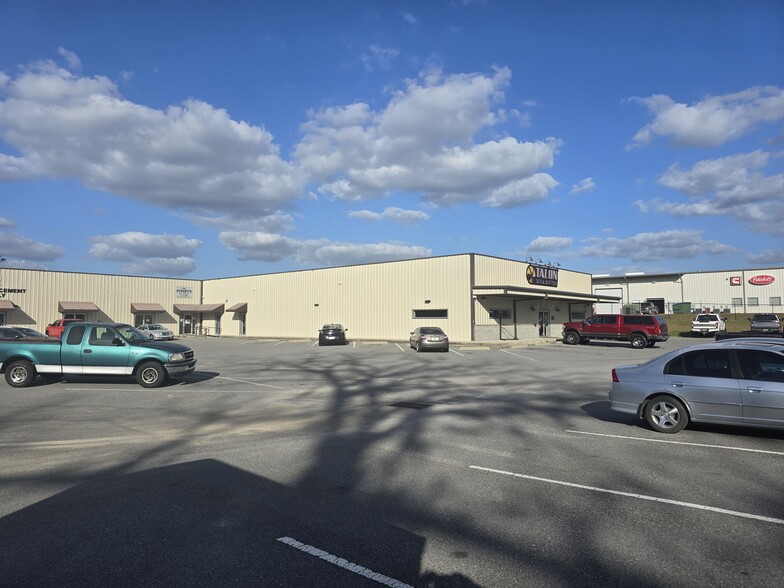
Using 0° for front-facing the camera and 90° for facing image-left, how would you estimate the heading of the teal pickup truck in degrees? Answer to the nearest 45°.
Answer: approximately 270°

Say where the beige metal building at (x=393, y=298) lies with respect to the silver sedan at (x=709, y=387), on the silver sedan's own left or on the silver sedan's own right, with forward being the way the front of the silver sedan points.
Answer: on the silver sedan's own left

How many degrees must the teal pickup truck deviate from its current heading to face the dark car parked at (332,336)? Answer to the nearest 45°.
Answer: approximately 45° to its left

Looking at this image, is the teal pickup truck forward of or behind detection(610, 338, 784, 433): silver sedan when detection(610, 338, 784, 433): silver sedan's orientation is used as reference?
behind

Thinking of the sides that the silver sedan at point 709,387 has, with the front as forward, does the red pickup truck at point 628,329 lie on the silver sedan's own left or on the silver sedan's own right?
on the silver sedan's own left

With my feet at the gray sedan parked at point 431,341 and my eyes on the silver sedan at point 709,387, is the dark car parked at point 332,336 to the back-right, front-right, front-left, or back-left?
back-right

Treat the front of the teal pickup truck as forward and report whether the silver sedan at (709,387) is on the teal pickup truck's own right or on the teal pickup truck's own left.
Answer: on the teal pickup truck's own right

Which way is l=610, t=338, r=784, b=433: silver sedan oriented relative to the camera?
to the viewer's right

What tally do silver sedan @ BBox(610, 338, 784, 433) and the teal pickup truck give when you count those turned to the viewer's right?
2
